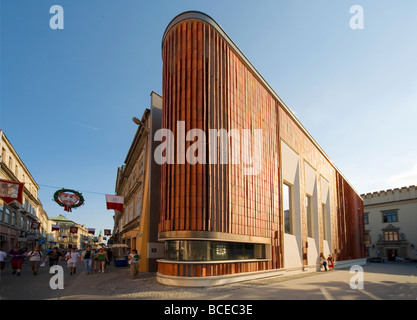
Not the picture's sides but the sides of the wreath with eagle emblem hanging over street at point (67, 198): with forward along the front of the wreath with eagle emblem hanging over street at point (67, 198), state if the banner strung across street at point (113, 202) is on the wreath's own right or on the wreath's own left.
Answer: on the wreath's own left

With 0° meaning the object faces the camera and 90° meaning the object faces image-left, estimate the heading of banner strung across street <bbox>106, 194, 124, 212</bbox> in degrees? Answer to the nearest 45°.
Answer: approximately 0°

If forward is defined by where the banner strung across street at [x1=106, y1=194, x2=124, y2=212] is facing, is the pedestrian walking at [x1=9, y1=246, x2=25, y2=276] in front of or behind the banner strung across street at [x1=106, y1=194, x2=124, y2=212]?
in front

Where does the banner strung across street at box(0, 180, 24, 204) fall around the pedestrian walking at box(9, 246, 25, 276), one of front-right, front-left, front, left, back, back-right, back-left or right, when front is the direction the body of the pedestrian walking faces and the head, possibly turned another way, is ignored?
back

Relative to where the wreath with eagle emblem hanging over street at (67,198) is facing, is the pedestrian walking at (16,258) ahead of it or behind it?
ahead
